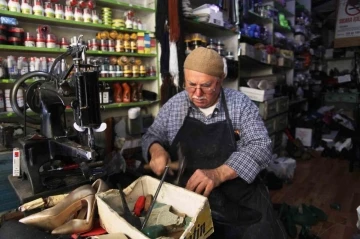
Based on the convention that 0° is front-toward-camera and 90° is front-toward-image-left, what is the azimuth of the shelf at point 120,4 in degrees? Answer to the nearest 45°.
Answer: approximately 315°

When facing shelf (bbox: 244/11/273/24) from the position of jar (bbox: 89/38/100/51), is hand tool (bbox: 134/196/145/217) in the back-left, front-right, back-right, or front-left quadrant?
back-right

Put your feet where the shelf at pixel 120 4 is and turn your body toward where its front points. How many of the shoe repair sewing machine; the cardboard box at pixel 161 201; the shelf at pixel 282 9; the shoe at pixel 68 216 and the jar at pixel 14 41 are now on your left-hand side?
1

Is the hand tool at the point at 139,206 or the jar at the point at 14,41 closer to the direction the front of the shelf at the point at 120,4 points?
the hand tool

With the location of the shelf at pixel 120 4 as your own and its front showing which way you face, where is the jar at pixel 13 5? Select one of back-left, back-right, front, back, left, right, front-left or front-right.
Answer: right

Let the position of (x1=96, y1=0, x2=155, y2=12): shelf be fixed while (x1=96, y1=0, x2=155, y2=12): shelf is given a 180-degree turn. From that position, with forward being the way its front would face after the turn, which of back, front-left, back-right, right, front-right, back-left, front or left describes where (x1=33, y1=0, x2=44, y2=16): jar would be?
left

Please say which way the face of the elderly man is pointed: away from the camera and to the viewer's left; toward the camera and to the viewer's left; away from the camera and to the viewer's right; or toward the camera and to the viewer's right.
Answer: toward the camera and to the viewer's left

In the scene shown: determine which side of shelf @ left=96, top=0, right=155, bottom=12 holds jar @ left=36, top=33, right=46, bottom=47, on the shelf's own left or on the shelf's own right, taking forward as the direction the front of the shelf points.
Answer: on the shelf's own right

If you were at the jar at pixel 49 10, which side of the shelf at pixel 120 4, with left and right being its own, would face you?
right

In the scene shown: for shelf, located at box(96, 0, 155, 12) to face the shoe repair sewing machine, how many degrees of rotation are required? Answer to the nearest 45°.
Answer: approximately 45° to its right
